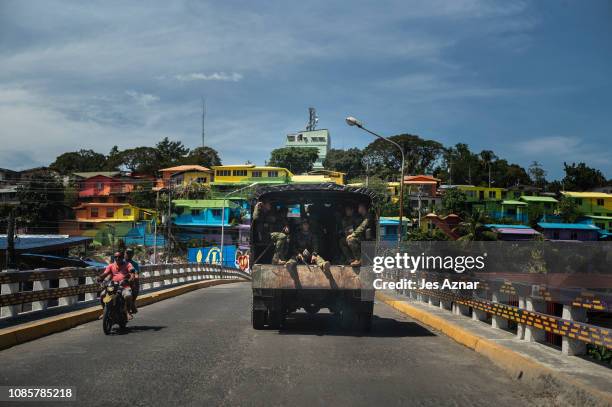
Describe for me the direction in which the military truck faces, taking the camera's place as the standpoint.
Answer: facing away from the viewer

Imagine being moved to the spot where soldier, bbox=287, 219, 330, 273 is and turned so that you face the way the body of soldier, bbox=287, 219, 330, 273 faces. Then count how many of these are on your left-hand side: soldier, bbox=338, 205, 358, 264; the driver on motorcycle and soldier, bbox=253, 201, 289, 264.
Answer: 1

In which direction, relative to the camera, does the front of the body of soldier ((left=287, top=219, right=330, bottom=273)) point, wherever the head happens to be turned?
toward the camera

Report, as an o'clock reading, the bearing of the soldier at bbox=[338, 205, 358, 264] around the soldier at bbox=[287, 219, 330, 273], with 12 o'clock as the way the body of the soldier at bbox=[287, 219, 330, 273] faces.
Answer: the soldier at bbox=[338, 205, 358, 264] is roughly at 9 o'clock from the soldier at bbox=[287, 219, 330, 273].

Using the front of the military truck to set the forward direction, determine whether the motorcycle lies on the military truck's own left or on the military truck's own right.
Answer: on the military truck's own left

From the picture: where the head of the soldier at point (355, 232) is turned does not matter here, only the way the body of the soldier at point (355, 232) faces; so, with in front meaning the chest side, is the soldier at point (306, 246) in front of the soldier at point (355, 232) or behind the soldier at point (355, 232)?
in front
